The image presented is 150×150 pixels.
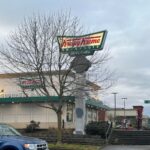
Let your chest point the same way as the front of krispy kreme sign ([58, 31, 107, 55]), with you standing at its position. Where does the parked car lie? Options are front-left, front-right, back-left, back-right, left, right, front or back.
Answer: front

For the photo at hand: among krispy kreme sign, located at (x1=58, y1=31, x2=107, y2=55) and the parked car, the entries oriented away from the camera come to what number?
0

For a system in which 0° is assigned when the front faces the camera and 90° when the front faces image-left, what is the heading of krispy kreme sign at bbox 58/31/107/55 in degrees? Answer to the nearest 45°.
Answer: approximately 0°
